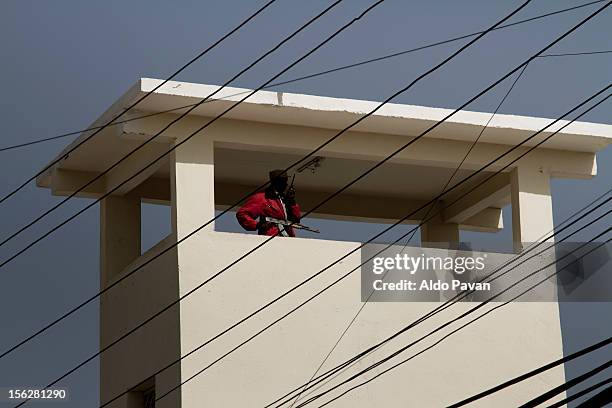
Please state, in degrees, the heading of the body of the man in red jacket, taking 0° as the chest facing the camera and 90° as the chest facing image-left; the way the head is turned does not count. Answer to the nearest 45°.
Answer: approximately 315°

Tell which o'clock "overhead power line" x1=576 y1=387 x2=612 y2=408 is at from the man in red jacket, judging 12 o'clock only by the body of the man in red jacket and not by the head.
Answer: The overhead power line is roughly at 1 o'clock from the man in red jacket.
